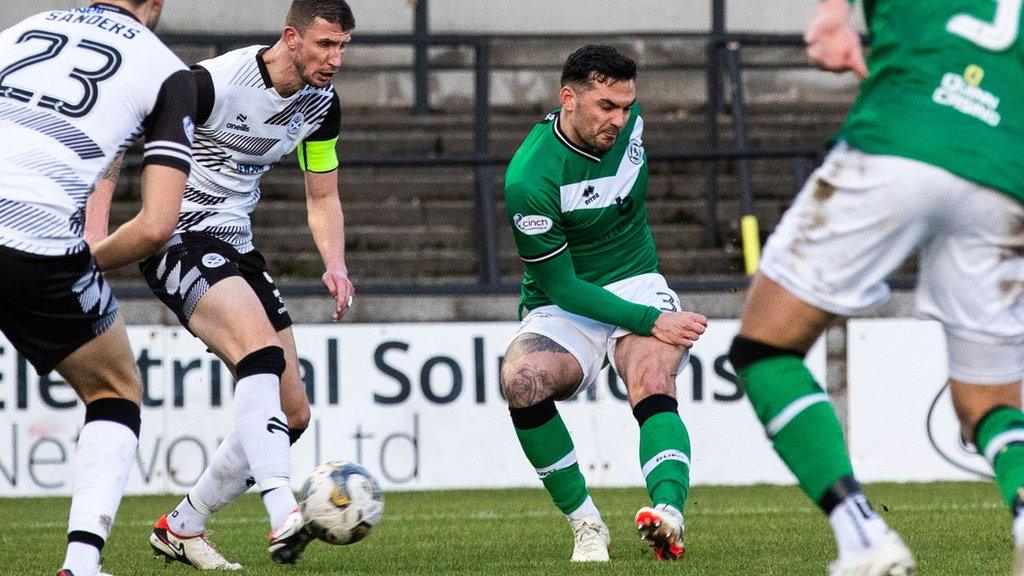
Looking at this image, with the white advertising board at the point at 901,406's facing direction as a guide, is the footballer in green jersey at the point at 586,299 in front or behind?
in front

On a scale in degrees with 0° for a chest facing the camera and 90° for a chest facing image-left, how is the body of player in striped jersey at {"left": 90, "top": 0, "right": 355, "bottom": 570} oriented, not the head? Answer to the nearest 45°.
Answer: approximately 315°

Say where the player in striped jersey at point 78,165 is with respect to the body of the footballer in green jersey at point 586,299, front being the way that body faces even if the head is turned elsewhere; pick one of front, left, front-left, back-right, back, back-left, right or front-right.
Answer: right

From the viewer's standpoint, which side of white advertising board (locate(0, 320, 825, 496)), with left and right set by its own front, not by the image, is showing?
front

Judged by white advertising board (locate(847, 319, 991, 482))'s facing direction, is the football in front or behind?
in front

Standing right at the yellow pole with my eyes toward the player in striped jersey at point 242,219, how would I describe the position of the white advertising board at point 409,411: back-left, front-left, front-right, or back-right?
front-right

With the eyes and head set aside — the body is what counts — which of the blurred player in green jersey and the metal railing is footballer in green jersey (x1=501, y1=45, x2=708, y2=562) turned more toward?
the blurred player in green jersey

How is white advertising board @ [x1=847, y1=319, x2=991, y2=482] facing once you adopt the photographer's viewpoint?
facing the viewer

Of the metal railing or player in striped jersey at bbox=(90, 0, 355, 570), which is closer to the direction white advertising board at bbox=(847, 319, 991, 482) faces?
the player in striped jersey

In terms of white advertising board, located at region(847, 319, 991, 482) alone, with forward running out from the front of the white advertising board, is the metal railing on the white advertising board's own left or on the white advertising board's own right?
on the white advertising board's own right

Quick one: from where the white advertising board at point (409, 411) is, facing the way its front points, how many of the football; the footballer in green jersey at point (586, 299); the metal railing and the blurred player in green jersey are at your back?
1
